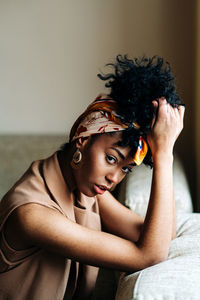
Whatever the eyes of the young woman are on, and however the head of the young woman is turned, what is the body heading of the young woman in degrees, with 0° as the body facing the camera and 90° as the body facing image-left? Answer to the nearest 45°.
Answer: approximately 315°
